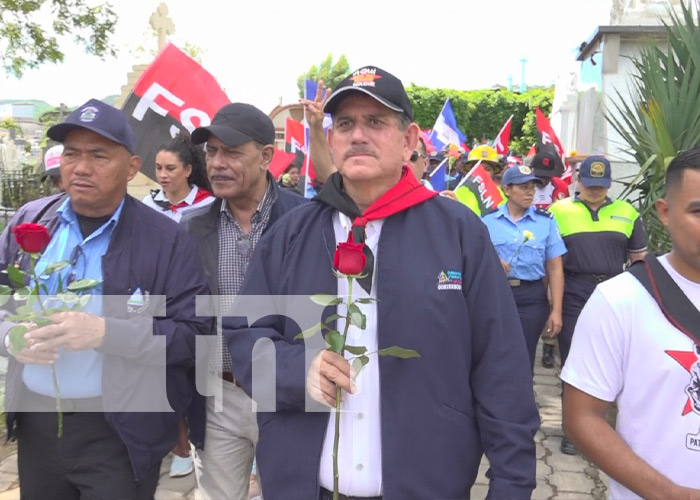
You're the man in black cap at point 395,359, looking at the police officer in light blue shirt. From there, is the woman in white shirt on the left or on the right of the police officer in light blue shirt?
left

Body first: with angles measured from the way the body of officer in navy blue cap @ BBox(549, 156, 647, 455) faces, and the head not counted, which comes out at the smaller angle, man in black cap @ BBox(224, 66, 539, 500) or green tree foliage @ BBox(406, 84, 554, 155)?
the man in black cap

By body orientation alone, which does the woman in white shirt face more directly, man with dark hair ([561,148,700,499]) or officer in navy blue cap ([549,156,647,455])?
the man with dark hair

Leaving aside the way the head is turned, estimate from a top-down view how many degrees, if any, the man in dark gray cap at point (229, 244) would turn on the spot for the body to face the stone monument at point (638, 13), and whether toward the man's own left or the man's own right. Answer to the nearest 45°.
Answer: approximately 180°

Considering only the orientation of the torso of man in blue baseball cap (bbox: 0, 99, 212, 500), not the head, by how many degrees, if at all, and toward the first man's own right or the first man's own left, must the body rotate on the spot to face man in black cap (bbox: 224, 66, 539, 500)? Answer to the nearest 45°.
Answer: approximately 90° to the first man's own left

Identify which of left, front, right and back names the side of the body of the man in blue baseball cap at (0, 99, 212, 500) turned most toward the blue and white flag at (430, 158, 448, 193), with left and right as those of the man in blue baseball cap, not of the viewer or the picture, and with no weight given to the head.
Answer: back

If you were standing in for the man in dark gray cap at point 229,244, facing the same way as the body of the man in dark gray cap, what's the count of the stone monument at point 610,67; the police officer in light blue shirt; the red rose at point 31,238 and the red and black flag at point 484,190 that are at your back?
3
